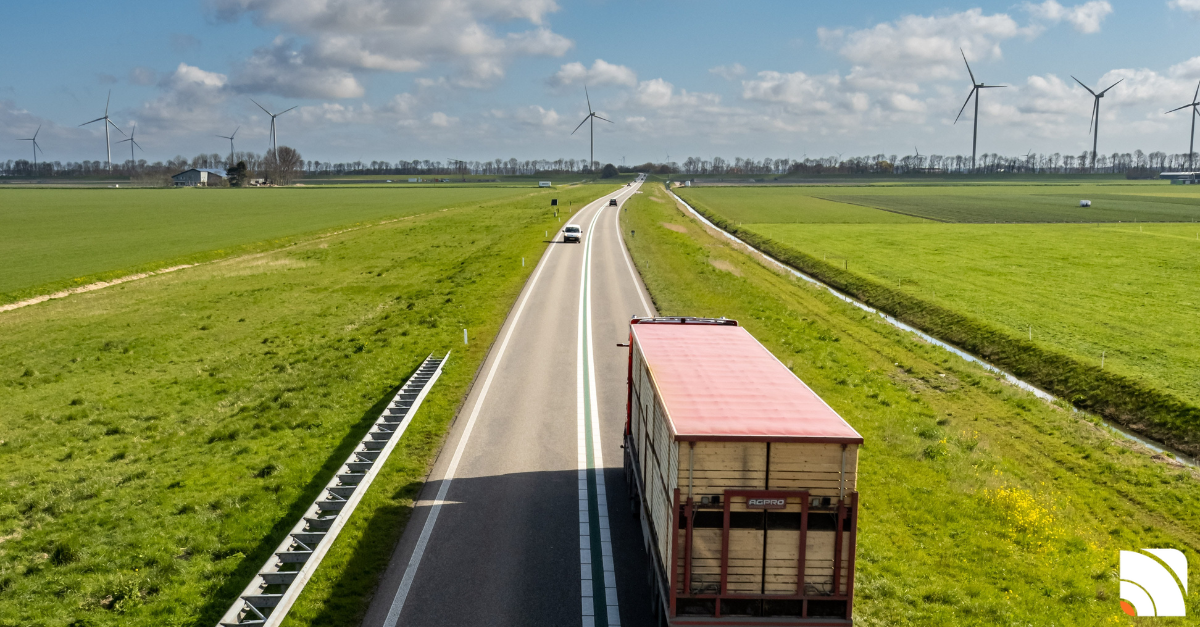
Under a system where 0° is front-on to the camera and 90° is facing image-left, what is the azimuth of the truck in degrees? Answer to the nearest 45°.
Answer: approximately 180°

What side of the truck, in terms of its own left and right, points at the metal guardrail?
left
